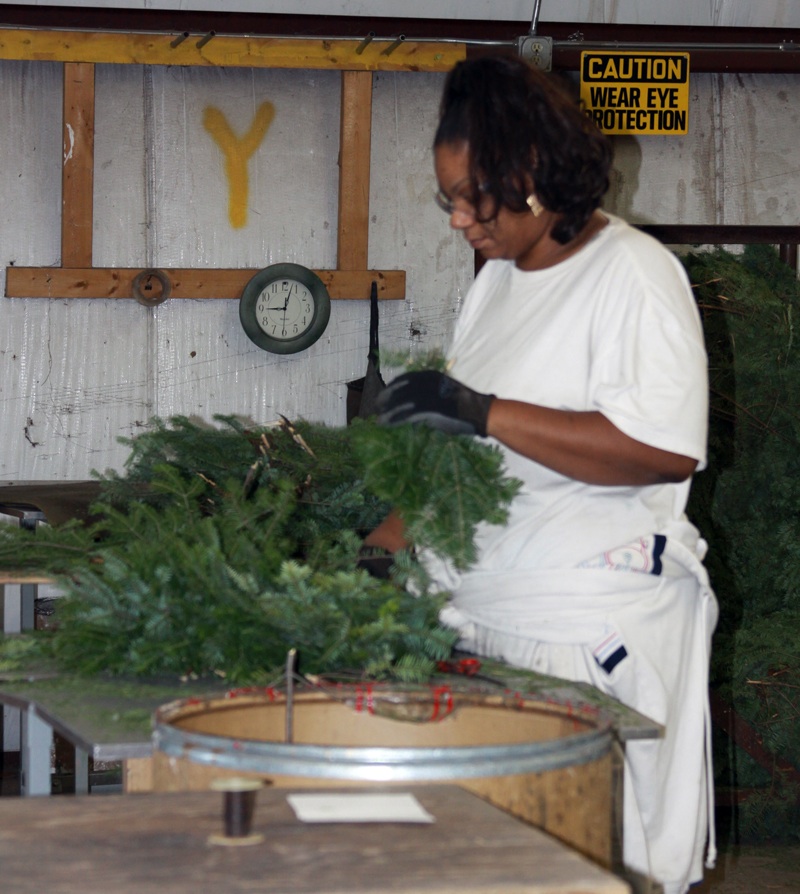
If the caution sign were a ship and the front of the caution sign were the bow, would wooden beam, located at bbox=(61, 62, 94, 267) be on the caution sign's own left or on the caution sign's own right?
on the caution sign's own right

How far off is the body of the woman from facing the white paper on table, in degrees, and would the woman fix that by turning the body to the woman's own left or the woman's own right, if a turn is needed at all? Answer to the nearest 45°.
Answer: approximately 45° to the woman's own left

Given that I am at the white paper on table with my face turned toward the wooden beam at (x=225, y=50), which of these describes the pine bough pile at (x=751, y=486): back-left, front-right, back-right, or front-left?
front-right

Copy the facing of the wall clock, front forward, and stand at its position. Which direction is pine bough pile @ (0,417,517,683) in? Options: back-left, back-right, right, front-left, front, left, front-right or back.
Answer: front

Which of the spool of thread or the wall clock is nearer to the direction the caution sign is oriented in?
the spool of thread

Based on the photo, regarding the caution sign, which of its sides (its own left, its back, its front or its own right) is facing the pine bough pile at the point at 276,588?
front

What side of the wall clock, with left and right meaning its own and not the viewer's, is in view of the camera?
front

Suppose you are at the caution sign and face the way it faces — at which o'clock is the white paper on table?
The white paper on table is roughly at 12 o'clock from the caution sign.

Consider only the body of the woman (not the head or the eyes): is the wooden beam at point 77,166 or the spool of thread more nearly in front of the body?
the spool of thread

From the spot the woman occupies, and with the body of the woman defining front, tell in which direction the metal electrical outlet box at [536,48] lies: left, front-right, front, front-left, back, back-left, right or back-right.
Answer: back-right

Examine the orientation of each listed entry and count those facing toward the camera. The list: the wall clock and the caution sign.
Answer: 2

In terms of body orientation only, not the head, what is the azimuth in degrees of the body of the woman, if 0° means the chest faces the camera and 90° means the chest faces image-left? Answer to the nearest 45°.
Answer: approximately 45°

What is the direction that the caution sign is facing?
toward the camera

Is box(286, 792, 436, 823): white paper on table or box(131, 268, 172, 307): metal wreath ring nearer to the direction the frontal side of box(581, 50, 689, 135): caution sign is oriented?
the white paper on table
